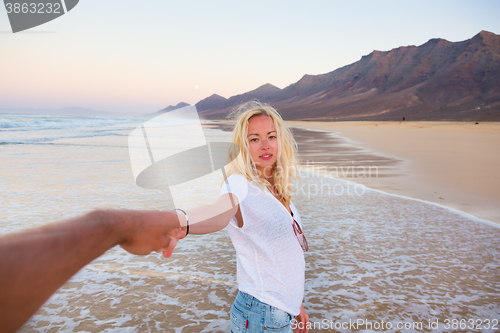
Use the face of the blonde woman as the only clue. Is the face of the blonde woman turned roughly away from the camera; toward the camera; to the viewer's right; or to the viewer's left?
toward the camera

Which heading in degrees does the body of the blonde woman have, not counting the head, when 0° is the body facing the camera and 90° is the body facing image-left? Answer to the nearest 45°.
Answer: approximately 315°
